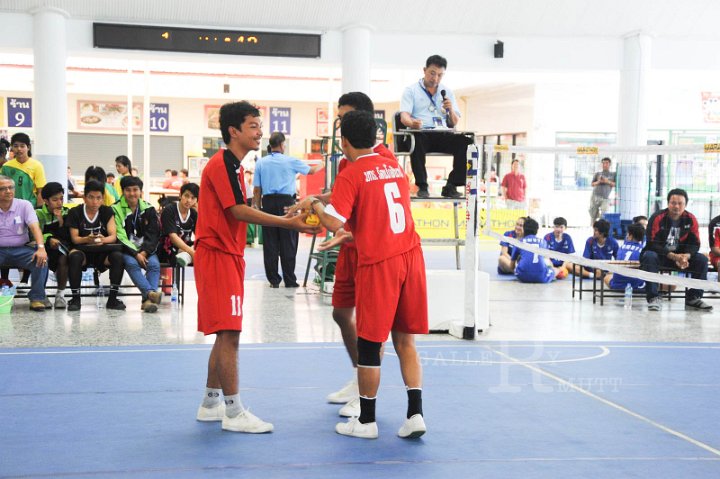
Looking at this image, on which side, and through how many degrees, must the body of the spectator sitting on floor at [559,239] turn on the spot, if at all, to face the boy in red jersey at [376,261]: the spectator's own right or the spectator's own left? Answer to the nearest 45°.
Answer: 0° — they already face them

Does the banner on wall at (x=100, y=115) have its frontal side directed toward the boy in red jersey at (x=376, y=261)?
yes

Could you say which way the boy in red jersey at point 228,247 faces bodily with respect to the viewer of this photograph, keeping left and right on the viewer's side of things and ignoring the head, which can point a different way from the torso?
facing to the right of the viewer

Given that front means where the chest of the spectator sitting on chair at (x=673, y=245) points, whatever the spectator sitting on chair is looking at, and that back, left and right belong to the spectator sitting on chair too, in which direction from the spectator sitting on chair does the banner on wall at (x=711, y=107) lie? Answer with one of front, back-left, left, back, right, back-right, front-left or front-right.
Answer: back

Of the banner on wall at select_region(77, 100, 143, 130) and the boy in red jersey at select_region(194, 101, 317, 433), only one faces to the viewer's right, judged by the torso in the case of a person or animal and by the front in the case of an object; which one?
the boy in red jersey

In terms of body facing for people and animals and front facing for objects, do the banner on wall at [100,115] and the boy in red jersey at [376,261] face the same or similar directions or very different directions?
very different directions

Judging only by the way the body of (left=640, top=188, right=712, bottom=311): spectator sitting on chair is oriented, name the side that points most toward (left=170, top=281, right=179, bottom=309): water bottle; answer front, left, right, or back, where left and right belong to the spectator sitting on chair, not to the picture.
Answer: right

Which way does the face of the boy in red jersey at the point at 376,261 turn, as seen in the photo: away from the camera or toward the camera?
away from the camera

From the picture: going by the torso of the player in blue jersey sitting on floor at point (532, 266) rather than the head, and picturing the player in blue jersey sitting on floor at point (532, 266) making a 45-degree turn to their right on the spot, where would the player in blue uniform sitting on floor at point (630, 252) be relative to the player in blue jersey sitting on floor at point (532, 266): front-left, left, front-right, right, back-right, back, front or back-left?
right

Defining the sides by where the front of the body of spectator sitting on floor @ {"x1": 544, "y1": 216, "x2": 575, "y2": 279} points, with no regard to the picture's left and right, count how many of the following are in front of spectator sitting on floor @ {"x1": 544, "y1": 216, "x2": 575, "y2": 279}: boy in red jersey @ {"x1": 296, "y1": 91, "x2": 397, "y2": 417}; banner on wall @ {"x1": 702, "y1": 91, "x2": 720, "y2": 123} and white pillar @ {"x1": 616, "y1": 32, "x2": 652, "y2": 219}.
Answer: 1
